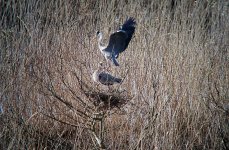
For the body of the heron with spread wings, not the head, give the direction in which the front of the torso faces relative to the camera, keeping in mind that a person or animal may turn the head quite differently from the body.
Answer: to the viewer's left
